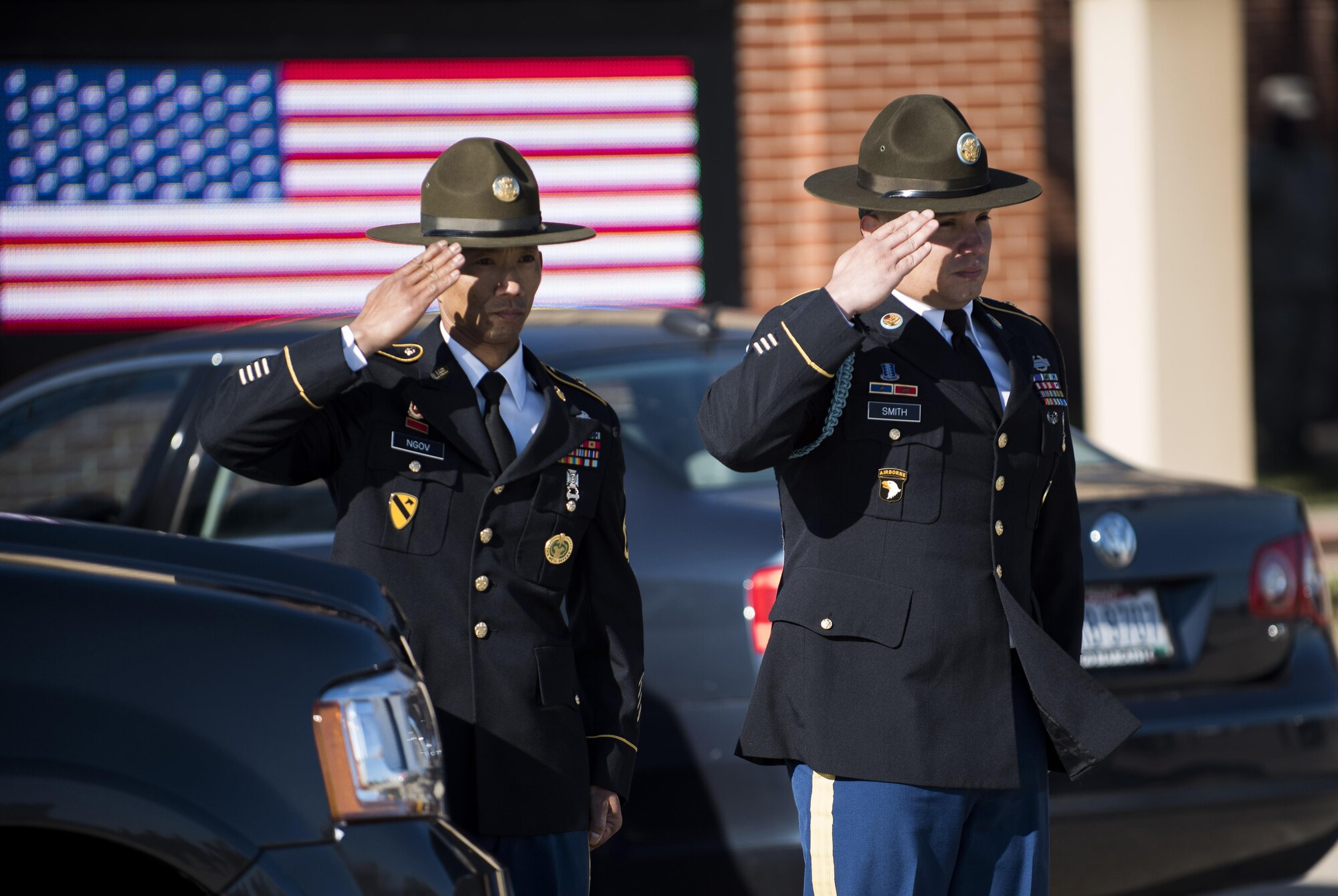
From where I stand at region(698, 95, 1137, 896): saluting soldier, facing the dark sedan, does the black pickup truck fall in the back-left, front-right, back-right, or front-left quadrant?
back-left

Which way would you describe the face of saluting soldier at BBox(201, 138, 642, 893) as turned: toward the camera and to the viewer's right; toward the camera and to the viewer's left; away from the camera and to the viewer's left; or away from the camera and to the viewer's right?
toward the camera and to the viewer's right

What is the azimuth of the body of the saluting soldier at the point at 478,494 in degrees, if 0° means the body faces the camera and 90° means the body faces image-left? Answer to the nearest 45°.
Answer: approximately 315°

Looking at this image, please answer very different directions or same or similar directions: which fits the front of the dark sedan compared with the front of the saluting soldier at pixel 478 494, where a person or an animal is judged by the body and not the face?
very different directions

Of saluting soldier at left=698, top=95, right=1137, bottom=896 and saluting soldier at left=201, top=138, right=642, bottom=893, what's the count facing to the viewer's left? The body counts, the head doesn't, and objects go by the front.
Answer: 0

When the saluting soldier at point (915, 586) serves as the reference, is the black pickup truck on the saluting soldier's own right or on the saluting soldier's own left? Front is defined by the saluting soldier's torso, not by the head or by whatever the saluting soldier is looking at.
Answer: on the saluting soldier's own right

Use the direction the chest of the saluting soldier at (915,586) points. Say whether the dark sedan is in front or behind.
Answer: behind

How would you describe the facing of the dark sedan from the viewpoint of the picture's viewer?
facing away from the viewer and to the left of the viewer
